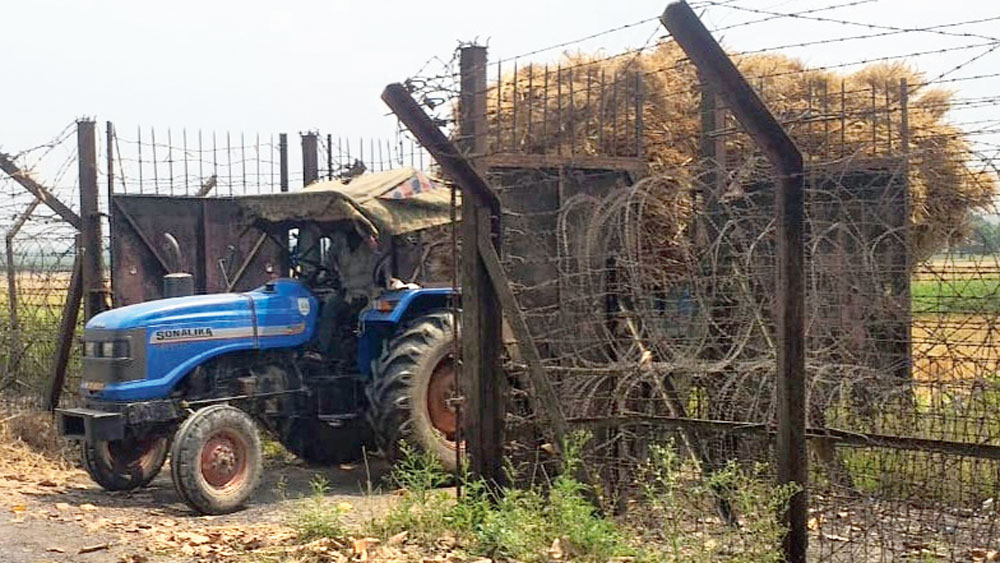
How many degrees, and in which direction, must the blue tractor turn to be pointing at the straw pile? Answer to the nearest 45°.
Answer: approximately 135° to its left

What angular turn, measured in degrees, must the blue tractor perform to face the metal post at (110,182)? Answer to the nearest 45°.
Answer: approximately 90° to its right

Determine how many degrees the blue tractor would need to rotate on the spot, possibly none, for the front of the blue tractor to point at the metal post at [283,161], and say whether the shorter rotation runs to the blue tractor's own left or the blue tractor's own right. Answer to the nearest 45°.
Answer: approximately 135° to the blue tractor's own right

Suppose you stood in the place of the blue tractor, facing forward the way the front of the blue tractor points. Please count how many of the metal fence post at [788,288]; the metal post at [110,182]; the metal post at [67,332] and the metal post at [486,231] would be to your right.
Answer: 2

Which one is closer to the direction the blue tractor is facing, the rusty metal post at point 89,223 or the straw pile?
the rusty metal post

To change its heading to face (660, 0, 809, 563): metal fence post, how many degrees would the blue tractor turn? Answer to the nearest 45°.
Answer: approximately 90° to its left

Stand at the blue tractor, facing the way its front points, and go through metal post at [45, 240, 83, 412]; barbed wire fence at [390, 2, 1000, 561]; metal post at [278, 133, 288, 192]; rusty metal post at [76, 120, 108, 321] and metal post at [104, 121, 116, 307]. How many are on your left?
1

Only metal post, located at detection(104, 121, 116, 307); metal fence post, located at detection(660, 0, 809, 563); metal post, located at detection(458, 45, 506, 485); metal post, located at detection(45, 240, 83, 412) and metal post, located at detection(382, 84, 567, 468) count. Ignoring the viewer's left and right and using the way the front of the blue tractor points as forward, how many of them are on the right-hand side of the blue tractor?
2

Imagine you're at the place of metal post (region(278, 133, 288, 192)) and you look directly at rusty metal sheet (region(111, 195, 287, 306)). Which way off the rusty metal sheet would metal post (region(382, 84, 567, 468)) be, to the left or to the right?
left

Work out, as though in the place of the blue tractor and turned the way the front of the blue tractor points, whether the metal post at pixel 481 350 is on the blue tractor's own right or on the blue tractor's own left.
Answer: on the blue tractor's own left

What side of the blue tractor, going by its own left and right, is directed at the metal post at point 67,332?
right

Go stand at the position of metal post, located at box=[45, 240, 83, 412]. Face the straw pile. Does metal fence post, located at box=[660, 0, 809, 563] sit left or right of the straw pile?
right

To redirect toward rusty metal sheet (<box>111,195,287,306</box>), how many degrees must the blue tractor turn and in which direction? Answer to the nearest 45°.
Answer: approximately 90° to its right

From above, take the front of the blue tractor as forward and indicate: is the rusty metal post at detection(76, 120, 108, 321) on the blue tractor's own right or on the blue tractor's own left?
on the blue tractor's own right

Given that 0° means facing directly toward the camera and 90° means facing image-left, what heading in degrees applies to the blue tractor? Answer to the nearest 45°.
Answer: approximately 45°
